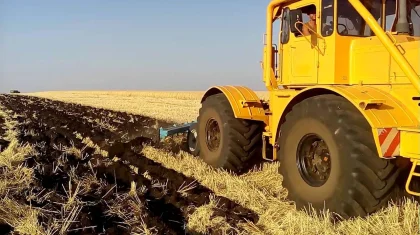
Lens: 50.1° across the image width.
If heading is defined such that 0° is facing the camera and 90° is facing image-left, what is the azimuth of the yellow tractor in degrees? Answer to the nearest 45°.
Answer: approximately 315°
